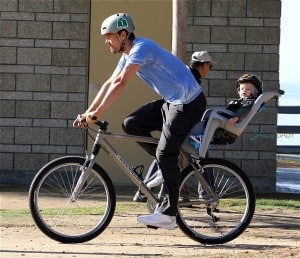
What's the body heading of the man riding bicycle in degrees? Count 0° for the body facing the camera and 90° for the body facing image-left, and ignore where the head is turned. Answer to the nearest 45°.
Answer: approximately 90°

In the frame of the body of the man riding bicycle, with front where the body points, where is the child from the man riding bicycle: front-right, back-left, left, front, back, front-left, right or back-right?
back-right

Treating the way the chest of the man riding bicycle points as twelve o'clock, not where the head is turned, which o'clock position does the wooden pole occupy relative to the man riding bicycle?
The wooden pole is roughly at 3 o'clock from the man riding bicycle.

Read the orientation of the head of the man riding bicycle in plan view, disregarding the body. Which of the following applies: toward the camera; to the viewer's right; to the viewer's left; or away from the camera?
to the viewer's left

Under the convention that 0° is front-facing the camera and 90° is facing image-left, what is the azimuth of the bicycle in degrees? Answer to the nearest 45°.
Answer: approximately 90°

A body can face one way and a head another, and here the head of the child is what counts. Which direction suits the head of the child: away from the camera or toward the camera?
toward the camera
